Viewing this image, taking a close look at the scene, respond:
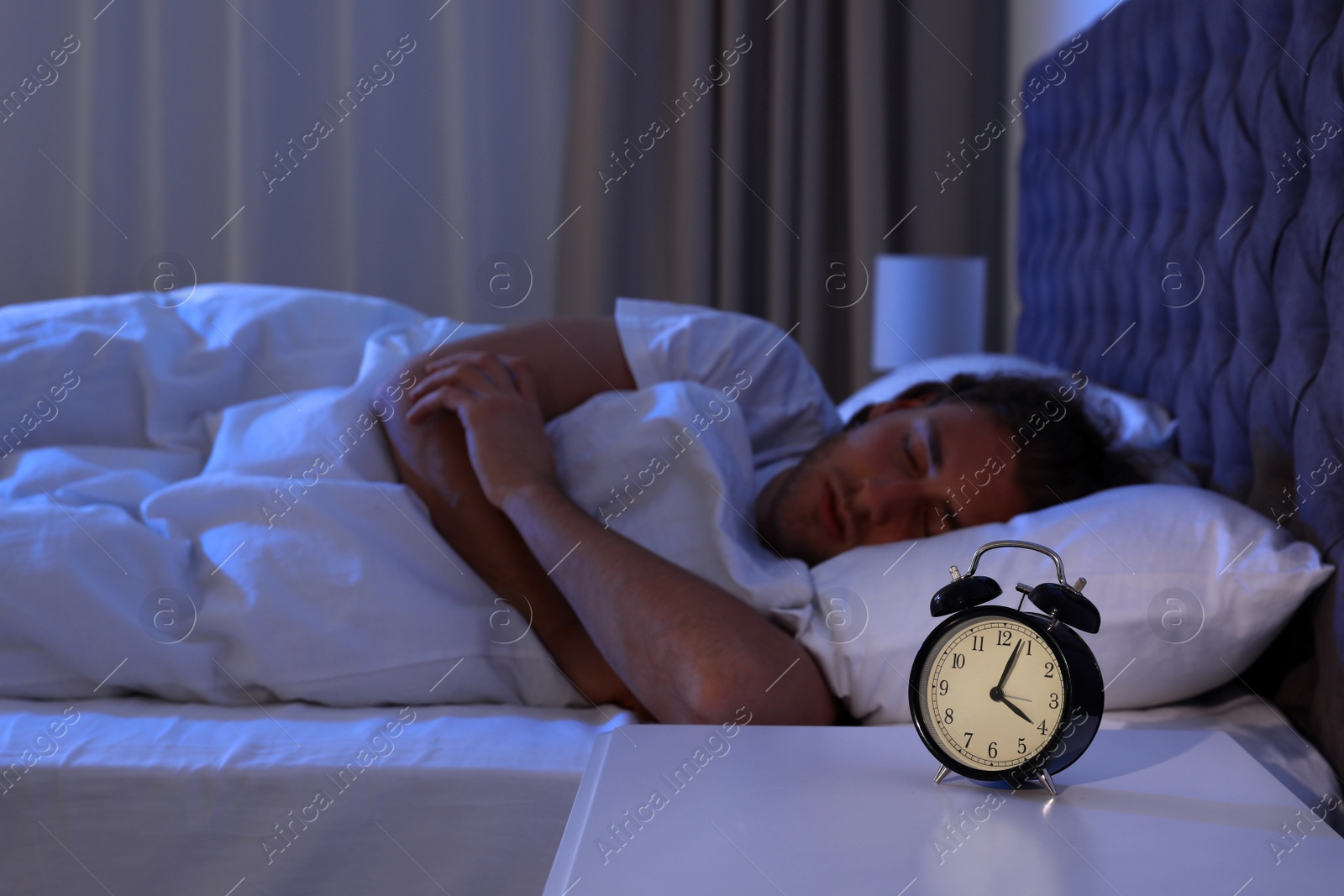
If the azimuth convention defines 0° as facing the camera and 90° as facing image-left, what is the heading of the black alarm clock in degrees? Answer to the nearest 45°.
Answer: approximately 45°

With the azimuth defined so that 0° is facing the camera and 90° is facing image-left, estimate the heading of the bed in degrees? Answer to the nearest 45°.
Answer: approximately 90°

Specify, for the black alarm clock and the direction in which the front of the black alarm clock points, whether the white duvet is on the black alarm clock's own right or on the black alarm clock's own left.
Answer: on the black alarm clock's own right

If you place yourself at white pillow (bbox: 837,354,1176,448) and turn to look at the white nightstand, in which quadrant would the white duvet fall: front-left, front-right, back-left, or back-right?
front-right
